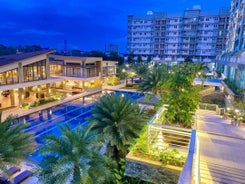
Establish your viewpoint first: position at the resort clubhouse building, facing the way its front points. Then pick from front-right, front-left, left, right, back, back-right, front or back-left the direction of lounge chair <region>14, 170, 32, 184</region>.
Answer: front-right

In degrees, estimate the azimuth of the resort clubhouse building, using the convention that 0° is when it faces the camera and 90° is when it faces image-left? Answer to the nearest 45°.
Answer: approximately 315°

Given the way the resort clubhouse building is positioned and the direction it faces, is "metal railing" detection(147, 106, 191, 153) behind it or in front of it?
in front

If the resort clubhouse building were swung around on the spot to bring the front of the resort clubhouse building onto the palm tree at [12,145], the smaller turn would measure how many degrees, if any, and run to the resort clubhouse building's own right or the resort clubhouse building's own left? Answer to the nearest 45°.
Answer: approximately 45° to the resort clubhouse building's own right

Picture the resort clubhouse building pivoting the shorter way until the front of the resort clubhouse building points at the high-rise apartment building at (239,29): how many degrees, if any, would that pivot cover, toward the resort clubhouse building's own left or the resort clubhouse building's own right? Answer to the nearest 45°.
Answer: approximately 45° to the resort clubhouse building's own left

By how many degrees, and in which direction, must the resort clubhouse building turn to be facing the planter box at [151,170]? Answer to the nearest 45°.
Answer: approximately 45° to its right

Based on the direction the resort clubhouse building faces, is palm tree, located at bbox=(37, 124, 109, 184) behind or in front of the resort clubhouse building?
in front

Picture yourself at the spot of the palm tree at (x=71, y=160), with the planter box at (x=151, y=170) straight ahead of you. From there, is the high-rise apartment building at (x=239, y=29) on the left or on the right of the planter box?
left

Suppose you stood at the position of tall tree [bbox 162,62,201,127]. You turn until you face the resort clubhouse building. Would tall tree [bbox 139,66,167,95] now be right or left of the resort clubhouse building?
right

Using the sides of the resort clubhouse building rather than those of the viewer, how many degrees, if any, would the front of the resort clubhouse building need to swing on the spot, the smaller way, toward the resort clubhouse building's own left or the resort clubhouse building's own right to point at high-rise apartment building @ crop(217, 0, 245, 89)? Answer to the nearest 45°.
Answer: approximately 45° to the resort clubhouse building's own left
